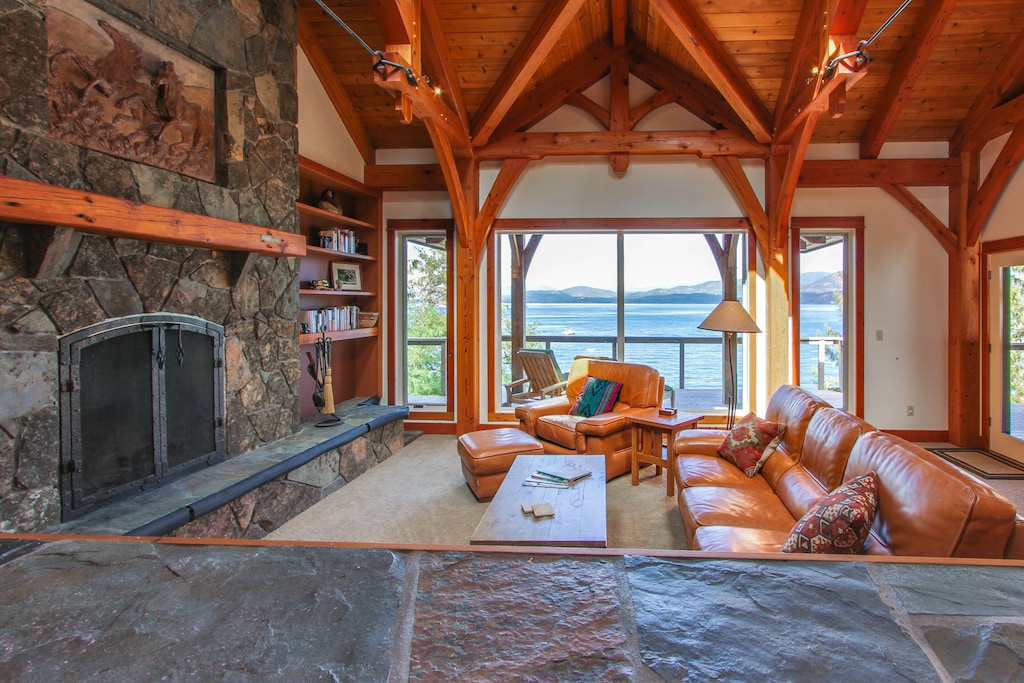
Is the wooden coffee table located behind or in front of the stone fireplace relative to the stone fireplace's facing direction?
in front

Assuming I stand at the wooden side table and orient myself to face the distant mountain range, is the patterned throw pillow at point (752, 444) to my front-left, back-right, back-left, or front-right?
back-right

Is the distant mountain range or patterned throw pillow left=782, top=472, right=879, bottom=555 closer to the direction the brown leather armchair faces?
the patterned throw pillow

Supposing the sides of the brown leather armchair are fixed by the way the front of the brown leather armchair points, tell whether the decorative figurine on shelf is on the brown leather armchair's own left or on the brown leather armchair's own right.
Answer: on the brown leather armchair's own right

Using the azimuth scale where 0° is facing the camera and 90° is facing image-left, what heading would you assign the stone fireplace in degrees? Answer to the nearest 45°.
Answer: approximately 315°

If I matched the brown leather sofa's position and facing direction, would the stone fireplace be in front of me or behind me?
in front

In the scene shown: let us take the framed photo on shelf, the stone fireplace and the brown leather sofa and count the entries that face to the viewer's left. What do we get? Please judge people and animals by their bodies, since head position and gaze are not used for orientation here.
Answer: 1

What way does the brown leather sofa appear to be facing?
to the viewer's left

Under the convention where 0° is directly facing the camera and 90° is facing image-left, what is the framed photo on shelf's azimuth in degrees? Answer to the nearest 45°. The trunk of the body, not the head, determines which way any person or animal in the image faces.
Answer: approximately 315°

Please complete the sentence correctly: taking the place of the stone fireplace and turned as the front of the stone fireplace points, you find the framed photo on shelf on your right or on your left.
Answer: on your left

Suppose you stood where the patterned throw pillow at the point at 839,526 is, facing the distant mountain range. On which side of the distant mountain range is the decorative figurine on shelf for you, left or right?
left

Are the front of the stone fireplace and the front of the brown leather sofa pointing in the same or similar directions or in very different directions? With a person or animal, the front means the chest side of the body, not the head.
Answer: very different directions
